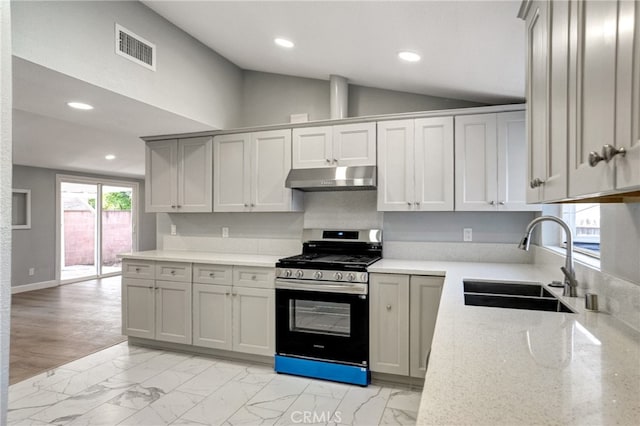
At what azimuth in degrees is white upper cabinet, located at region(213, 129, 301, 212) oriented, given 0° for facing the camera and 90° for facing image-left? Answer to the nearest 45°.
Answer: approximately 45°

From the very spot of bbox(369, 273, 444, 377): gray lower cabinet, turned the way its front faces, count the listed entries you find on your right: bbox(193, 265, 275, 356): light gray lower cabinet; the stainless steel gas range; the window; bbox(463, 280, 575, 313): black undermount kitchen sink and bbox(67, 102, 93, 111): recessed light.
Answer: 3

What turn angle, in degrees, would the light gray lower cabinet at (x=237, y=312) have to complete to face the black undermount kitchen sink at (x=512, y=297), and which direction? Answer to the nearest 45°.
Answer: approximately 90° to its left

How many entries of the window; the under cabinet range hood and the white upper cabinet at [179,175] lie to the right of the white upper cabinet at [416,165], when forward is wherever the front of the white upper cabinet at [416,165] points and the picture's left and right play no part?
2

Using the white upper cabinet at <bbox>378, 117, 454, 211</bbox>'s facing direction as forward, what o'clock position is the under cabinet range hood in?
The under cabinet range hood is roughly at 3 o'clock from the white upper cabinet.

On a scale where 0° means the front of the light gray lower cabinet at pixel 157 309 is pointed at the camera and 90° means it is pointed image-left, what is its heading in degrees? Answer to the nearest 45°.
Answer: approximately 45°

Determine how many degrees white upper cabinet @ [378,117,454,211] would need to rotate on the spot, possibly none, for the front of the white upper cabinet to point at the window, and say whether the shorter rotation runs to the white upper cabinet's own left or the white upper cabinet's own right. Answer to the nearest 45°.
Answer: approximately 45° to the white upper cabinet's own left

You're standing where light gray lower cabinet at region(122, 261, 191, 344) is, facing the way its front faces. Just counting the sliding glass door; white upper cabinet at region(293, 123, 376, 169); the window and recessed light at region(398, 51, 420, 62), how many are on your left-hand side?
3
